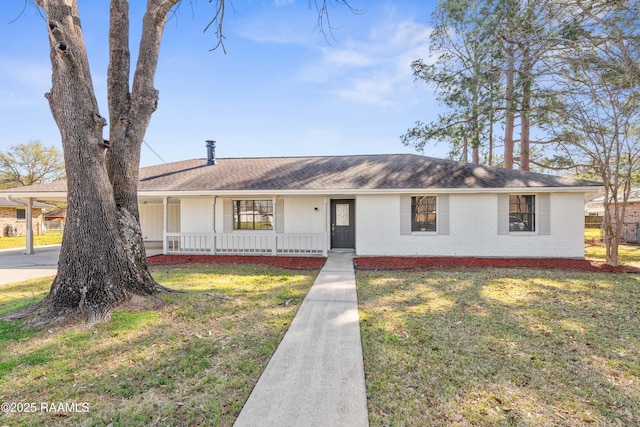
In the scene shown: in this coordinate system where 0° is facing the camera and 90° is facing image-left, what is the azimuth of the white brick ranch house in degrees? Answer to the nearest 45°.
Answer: approximately 0°

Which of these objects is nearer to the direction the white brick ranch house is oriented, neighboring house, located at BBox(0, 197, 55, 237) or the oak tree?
the oak tree

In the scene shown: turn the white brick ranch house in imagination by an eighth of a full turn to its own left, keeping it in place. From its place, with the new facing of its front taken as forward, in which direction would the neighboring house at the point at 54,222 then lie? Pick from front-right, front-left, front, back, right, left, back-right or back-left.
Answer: back

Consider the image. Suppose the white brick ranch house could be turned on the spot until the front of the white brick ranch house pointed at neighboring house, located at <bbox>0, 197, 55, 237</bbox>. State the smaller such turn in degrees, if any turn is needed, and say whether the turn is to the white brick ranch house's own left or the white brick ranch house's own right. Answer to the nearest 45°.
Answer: approximately 135° to the white brick ranch house's own right
